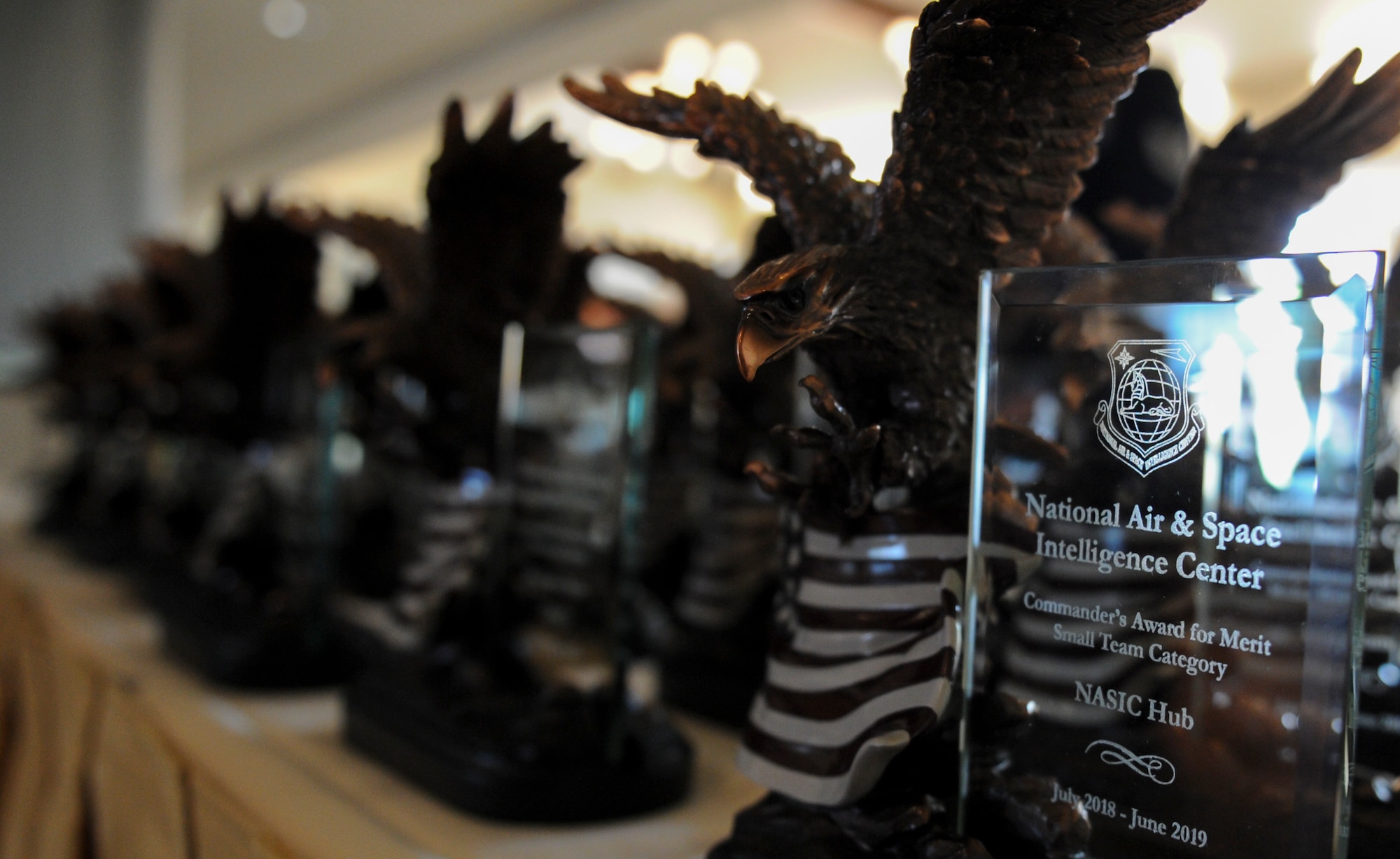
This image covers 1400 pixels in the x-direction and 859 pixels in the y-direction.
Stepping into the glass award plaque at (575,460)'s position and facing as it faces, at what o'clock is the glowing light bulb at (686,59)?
The glowing light bulb is roughly at 5 o'clock from the glass award plaque.

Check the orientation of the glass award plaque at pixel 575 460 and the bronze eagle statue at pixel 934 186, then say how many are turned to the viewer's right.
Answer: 0

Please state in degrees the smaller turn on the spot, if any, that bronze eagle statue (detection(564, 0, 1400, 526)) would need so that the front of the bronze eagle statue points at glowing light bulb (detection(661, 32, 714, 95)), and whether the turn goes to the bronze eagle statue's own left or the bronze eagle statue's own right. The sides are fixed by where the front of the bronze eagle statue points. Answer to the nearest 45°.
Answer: approximately 135° to the bronze eagle statue's own right

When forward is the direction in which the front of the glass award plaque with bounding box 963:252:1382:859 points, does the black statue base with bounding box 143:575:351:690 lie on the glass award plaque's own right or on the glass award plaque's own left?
on the glass award plaque's own right

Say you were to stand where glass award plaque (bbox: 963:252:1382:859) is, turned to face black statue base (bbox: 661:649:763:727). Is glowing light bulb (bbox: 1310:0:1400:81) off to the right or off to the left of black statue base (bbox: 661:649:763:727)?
right

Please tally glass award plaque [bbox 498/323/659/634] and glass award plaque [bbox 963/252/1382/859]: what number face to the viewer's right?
0

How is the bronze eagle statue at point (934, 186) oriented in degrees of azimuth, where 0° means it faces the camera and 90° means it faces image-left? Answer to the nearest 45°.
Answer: approximately 45°
